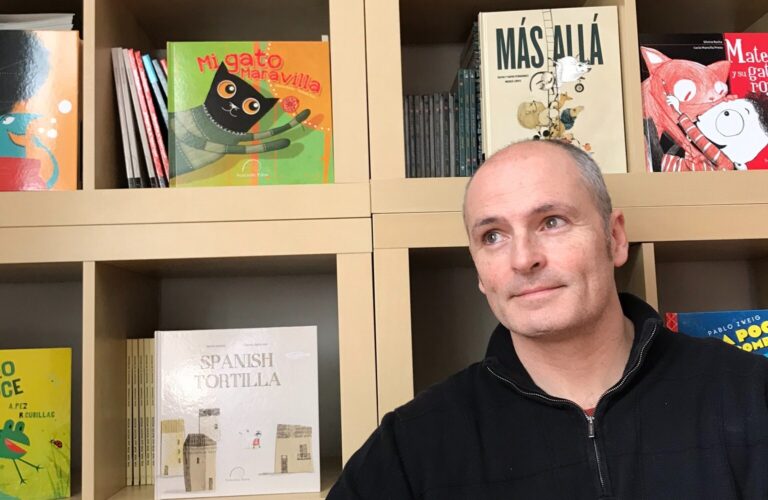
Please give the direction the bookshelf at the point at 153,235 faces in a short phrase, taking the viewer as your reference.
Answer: facing the viewer

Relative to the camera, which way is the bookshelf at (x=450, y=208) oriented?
toward the camera

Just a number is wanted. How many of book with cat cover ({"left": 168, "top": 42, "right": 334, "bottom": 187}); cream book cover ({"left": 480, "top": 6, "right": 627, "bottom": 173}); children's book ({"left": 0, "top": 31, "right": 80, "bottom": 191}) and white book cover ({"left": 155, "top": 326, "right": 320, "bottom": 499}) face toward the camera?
4

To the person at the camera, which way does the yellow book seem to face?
facing the viewer

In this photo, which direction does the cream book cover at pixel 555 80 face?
toward the camera

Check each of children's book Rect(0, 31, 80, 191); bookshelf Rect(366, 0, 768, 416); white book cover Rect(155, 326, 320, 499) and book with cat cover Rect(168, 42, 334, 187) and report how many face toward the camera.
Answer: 4

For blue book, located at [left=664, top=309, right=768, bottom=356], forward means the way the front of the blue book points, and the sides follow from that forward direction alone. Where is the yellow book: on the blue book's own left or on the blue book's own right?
on the blue book's own right

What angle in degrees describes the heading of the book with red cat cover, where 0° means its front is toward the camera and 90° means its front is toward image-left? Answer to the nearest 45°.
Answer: approximately 0°

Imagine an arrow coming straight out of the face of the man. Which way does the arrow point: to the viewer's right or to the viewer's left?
to the viewer's left
